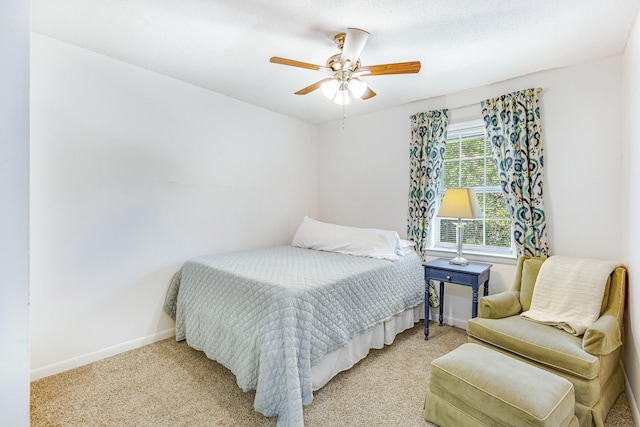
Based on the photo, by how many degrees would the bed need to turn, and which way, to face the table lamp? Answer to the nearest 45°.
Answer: approximately 135° to its left

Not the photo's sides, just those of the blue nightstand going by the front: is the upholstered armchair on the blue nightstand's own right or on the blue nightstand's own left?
on the blue nightstand's own left

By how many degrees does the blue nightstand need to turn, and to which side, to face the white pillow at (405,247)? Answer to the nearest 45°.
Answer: approximately 90° to its right

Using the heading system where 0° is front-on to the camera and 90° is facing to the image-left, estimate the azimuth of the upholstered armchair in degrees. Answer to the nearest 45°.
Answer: approximately 45°

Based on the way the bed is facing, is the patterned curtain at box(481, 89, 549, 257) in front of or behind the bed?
behind

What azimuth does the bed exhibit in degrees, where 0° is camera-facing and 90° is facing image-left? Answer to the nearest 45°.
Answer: approximately 45°

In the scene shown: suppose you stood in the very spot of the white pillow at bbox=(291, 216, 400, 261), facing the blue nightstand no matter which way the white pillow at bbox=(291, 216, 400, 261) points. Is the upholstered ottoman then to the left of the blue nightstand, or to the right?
right
